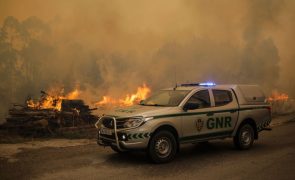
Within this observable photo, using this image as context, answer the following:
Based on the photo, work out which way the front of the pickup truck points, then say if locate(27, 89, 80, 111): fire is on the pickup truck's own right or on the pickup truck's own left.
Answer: on the pickup truck's own right

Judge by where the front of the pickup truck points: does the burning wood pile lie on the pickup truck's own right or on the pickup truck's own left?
on the pickup truck's own right

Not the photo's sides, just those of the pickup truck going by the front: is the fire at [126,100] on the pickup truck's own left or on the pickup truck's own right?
on the pickup truck's own right

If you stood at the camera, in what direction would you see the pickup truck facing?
facing the viewer and to the left of the viewer

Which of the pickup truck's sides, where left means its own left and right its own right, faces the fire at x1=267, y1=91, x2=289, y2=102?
back
